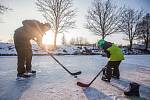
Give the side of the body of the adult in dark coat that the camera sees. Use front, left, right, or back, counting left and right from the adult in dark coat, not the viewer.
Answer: right

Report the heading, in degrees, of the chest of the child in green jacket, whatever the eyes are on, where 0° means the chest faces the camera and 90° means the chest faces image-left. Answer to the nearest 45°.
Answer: approximately 90°

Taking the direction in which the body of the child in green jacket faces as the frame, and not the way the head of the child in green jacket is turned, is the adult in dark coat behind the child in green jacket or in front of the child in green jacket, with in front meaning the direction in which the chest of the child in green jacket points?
in front

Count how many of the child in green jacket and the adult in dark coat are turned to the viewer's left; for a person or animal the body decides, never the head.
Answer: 1

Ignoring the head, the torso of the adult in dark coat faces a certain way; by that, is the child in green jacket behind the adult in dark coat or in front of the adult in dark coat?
in front

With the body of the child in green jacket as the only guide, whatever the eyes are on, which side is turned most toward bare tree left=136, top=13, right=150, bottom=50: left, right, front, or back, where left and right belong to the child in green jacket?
right

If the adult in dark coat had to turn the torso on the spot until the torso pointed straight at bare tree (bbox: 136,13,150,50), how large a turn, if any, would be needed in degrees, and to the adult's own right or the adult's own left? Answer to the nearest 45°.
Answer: approximately 45° to the adult's own left
